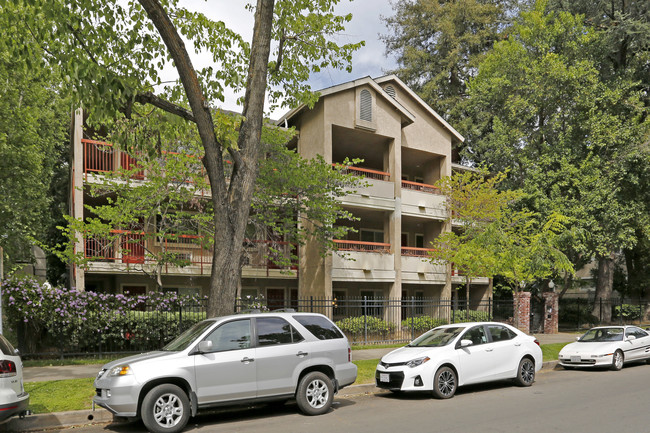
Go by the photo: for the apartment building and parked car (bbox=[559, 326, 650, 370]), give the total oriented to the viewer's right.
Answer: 0

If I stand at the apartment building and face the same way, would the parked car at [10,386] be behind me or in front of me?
in front

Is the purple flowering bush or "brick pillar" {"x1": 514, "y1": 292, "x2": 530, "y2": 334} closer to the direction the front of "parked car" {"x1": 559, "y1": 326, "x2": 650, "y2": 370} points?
the purple flowering bush

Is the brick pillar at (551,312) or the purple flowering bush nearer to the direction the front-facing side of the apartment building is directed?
the purple flowering bush

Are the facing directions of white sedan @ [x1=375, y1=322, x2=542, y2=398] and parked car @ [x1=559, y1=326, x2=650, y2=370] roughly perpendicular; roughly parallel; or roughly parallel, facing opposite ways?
roughly parallel

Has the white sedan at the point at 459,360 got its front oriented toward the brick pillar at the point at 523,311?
no

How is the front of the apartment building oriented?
toward the camera

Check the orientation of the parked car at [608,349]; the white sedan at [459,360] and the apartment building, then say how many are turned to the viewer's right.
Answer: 0

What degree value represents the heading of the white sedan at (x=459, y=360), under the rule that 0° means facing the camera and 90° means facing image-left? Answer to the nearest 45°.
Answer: approximately 45°

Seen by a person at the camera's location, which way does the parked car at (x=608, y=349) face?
facing the viewer and to the left of the viewer

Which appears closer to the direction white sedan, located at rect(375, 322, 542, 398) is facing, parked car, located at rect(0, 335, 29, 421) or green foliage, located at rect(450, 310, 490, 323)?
the parked car

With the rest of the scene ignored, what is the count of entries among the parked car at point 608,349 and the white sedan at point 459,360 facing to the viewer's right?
0

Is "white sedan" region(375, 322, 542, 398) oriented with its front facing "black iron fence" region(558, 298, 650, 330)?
no

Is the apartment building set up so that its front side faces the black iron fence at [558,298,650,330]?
no
